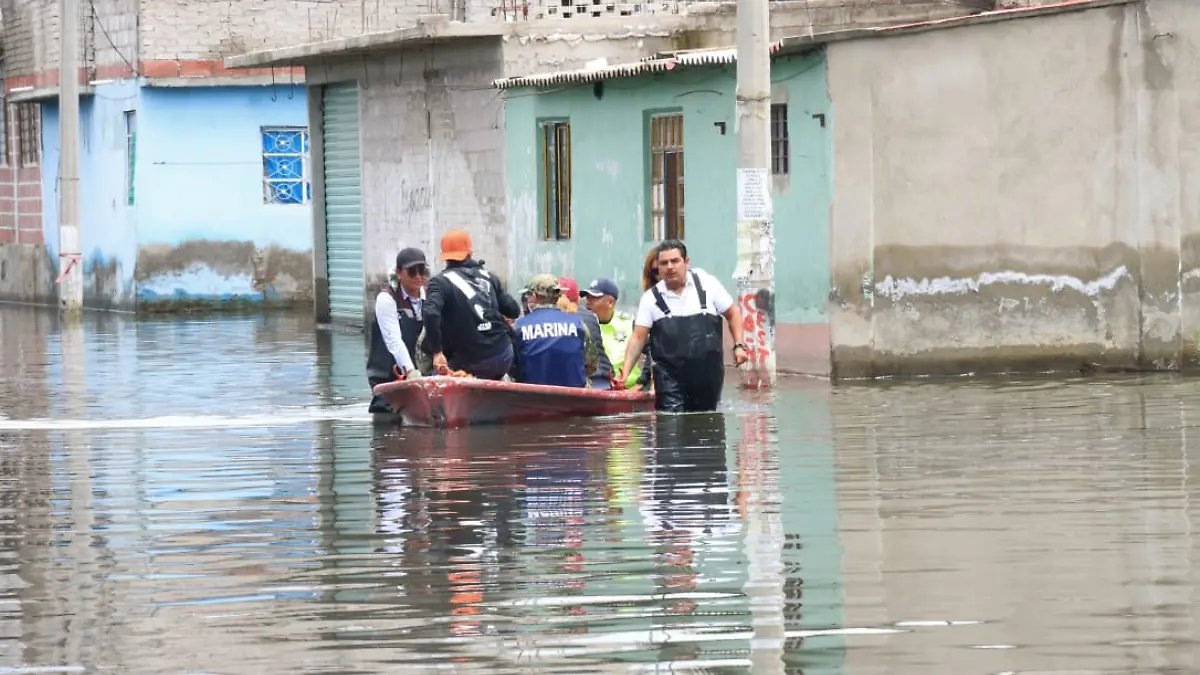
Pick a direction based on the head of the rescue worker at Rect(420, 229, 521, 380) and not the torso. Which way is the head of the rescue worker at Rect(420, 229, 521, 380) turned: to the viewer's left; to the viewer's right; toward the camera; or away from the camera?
away from the camera

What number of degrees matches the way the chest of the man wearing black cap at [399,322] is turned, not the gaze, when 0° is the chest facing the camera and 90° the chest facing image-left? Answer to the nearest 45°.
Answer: approximately 315°

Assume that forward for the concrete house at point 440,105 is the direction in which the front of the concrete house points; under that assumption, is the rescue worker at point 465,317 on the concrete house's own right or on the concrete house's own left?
on the concrete house's own left

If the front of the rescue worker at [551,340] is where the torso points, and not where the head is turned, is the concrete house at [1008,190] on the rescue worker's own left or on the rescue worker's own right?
on the rescue worker's own right

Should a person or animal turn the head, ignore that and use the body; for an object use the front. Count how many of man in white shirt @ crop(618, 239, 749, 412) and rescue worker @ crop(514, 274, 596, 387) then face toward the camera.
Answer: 1

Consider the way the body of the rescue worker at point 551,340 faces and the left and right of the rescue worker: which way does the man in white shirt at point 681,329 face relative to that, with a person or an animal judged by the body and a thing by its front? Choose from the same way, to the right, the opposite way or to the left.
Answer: the opposite way

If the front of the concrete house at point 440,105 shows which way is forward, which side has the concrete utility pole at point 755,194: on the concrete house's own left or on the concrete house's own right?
on the concrete house's own left

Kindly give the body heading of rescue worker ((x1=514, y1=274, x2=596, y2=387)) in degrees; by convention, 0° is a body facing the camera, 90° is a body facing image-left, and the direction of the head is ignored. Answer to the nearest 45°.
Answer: approximately 180°

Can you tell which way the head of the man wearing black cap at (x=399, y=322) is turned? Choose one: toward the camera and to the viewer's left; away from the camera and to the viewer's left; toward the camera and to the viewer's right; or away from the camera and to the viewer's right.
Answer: toward the camera and to the viewer's right

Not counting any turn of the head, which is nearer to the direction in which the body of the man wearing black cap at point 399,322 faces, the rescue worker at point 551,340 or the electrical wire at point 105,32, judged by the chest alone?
the rescue worker

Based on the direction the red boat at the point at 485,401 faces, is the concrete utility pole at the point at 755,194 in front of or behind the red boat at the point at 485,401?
behind
